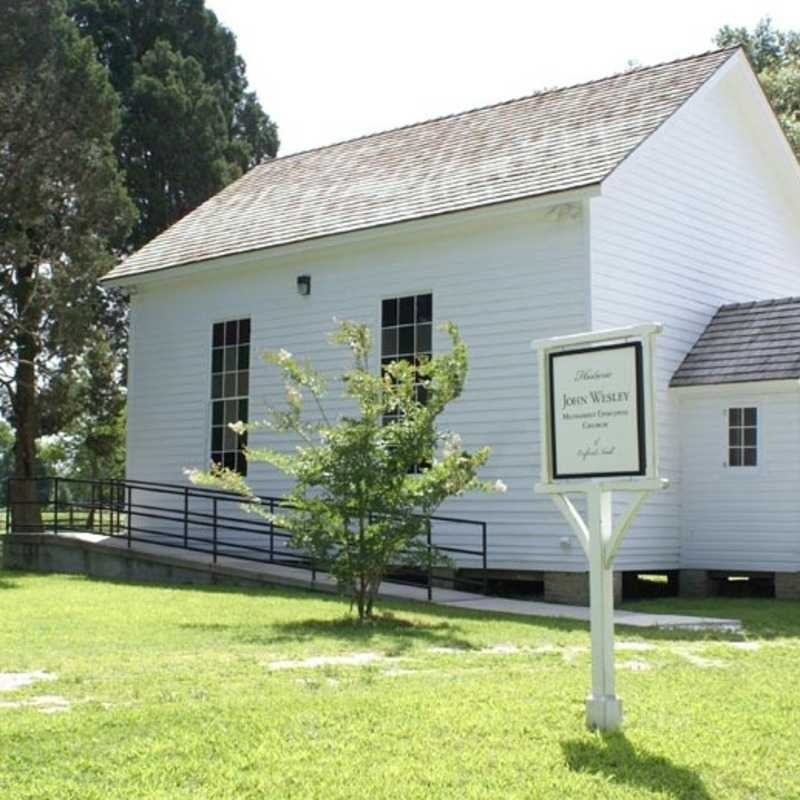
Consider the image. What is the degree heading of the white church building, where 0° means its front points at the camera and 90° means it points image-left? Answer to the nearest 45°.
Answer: approximately 135°

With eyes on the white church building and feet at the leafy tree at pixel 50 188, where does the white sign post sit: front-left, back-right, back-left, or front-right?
front-right

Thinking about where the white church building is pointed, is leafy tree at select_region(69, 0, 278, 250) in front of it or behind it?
in front

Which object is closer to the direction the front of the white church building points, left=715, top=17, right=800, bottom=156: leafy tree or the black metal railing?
the black metal railing

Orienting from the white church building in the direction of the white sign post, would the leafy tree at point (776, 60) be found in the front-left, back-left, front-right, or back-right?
back-left
